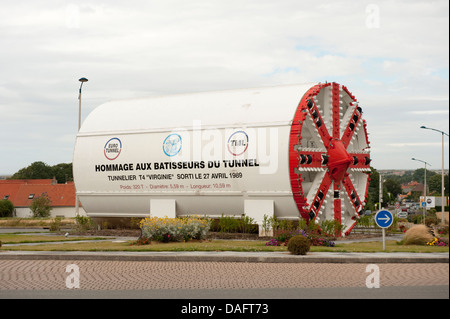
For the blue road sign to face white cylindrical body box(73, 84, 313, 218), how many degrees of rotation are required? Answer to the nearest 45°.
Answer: approximately 135° to its right

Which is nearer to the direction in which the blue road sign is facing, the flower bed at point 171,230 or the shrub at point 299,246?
the shrub

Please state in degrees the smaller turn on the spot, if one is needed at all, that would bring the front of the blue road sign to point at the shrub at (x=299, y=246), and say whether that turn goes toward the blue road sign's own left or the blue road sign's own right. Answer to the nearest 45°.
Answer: approximately 45° to the blue road sign's own right

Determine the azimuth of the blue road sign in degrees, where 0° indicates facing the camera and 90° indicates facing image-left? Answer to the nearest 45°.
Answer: approximately 0°

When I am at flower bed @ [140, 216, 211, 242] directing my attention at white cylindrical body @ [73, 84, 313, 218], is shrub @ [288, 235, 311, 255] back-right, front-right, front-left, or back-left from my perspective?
back-right

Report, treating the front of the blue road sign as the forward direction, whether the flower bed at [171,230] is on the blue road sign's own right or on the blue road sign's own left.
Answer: on the blue road sign's own right

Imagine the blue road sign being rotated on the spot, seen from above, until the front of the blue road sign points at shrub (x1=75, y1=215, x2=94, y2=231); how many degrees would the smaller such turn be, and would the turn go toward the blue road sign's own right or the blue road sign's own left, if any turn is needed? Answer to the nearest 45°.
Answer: approximately 135° to the blue road sign's own right

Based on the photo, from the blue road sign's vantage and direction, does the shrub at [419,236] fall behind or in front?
behind
